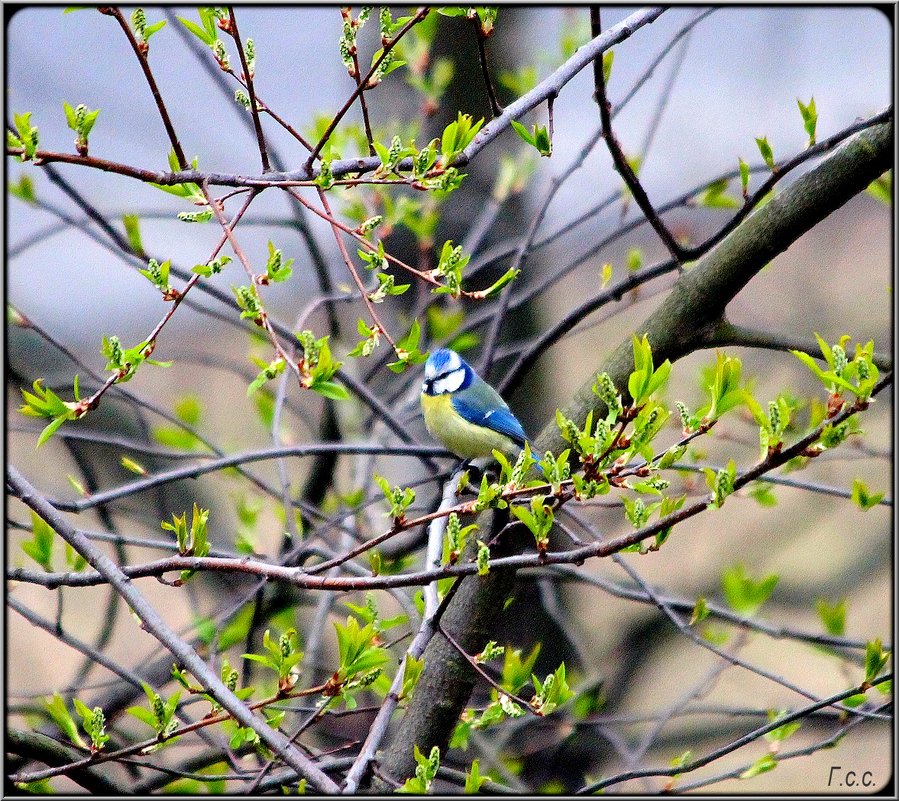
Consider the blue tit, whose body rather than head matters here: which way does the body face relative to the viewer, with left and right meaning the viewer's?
facing the viewer and to the left of the viewer
